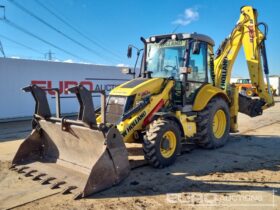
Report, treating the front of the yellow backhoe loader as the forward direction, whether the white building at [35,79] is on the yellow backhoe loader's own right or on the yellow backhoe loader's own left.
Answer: on the yellow backhoe loader's own right

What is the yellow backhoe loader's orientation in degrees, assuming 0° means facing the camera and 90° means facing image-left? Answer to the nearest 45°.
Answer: approximately 45°
